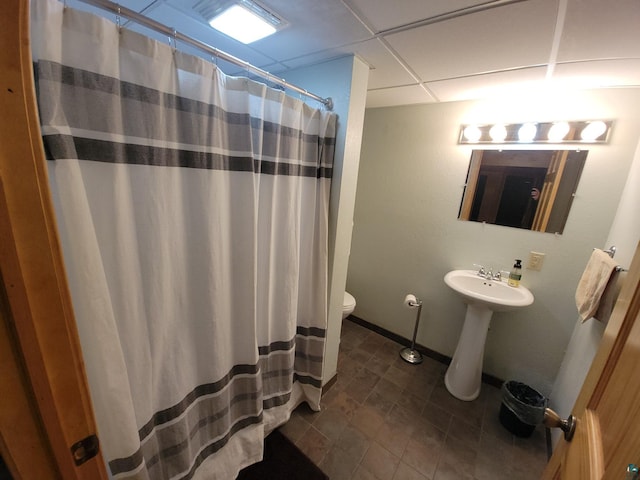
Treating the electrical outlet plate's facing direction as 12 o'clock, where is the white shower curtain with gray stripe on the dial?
The white shower curtain with gray stripe is roughly at 1 o'clock from the electrical outlet plate.

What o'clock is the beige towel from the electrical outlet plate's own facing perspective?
The beige towel is roughly at 11 o'clock from the electrical outlet plate.

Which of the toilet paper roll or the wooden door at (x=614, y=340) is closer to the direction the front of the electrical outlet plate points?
the wooden door

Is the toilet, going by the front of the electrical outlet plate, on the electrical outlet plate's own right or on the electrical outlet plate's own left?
on the electrical outlet plate's own right

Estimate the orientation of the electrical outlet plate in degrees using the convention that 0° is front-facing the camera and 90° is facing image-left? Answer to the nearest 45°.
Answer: approximately 0°
